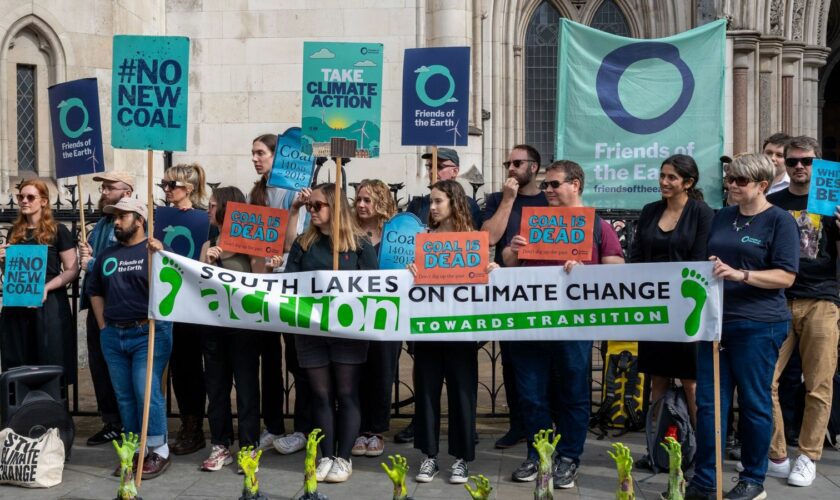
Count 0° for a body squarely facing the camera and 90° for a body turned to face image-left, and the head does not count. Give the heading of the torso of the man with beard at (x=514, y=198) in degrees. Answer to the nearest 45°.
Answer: approximately 45°

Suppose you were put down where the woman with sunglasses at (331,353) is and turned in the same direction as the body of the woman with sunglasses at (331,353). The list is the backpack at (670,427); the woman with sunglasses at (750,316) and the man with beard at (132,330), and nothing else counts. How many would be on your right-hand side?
1

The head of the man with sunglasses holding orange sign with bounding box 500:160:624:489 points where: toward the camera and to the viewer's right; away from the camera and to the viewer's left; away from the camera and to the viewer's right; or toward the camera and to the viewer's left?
toward the camera and to the viewer's left

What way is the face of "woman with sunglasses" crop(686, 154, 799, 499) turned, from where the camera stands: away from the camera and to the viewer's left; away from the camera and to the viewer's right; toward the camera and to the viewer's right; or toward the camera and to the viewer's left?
toward the camera and to the viewer's left
